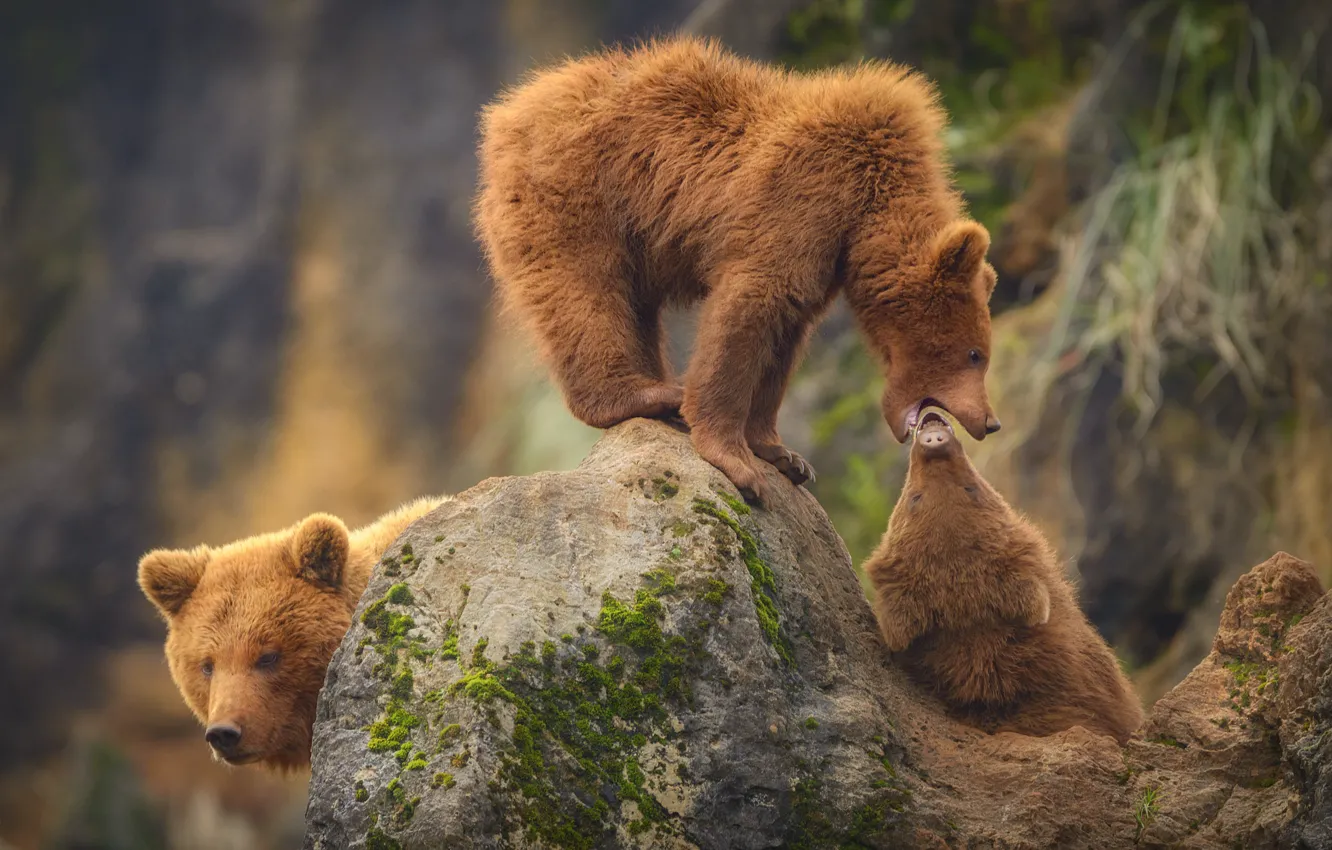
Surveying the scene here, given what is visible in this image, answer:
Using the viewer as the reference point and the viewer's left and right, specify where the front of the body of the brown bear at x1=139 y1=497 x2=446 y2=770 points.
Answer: facing the viewer and to the left of the viewer

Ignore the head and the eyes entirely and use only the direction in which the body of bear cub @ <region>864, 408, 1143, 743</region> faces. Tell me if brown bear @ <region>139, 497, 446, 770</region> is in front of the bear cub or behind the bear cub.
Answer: in front

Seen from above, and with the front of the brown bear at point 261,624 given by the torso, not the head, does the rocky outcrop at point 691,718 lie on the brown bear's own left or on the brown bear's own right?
on the brown bear's own left

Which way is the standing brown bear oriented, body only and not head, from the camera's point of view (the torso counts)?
to the viewer's right

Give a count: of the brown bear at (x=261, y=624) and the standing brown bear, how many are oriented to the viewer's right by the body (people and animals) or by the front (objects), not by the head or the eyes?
1

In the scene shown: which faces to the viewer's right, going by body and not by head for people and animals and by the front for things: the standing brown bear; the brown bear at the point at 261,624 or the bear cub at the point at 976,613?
the standing brown bear

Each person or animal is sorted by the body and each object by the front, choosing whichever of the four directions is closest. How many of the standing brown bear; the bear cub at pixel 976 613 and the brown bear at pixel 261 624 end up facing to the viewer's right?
1

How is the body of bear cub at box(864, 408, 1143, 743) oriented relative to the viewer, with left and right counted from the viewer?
facing away from the viewer and to the left of the viewer

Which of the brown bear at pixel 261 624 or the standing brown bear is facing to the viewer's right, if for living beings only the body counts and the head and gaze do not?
the standing brown bear
